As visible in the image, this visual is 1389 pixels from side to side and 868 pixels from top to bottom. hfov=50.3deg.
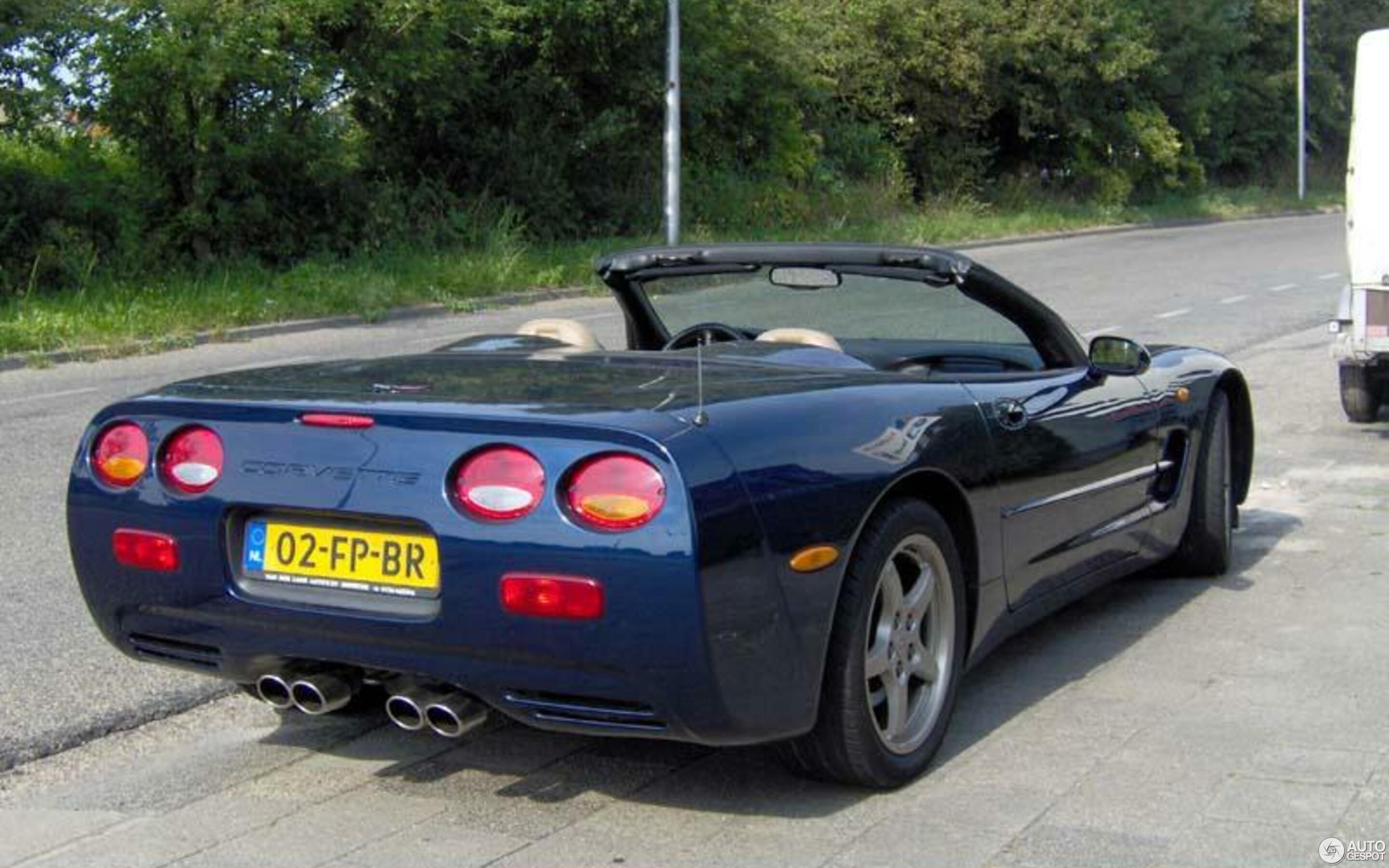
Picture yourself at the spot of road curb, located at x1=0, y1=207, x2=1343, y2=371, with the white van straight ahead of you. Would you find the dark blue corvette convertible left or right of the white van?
right

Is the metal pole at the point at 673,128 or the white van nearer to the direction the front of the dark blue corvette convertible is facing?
the white van

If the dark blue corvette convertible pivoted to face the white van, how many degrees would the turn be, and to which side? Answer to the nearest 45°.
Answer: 0° — it already faces it

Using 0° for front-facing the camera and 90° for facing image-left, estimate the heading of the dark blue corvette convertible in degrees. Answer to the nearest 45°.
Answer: approximately 225°

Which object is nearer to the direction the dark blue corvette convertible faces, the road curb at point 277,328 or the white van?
the white van

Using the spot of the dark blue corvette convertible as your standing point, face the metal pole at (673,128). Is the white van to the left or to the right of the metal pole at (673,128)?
right
